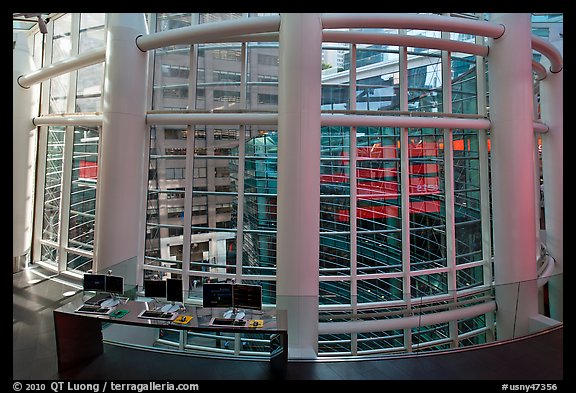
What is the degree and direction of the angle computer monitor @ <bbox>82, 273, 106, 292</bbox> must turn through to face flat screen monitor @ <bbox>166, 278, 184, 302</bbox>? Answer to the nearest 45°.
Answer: approximately 45° to its left

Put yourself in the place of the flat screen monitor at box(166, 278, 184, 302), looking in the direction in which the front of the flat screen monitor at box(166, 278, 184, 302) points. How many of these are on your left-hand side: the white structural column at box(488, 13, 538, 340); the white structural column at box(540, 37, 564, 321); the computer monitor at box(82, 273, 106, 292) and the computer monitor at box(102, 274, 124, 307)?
2

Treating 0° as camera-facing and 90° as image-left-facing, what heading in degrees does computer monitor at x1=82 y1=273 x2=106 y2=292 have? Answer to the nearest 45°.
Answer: approximately 0°

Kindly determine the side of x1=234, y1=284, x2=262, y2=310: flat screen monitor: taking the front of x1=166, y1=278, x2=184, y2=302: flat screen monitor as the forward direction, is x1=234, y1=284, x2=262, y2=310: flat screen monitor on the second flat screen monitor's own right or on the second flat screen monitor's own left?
on the second flat screen monitor's own left

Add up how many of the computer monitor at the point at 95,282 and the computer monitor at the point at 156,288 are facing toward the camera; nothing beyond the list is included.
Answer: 2
